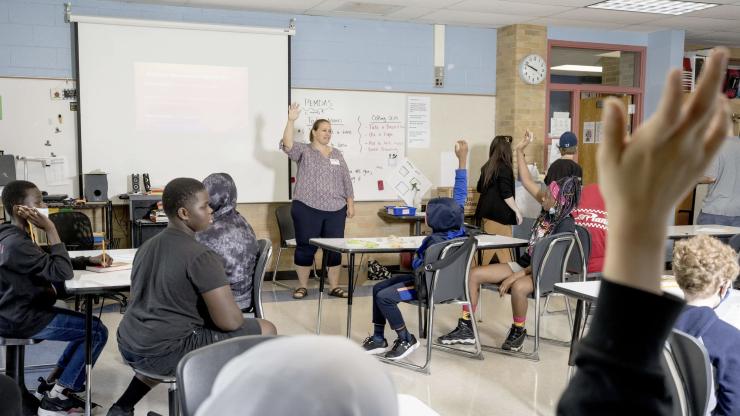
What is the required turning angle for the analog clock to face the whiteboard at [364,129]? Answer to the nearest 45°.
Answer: approximately 45° to its right

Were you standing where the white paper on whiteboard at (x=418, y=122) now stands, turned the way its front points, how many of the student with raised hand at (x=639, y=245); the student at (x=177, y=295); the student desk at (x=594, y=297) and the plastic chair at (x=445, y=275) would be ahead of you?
4

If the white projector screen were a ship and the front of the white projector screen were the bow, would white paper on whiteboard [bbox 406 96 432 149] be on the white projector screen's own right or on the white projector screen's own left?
on the white projector screen's own left

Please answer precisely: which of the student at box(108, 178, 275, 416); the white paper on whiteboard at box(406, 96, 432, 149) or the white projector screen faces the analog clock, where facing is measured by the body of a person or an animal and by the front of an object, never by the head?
the student

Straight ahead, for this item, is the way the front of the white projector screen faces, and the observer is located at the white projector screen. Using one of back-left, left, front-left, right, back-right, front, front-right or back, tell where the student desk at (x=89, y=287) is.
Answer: front

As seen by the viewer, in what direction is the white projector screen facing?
toward the camera

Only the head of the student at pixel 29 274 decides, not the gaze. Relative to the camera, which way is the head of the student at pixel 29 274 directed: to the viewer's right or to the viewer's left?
to the viewer's right

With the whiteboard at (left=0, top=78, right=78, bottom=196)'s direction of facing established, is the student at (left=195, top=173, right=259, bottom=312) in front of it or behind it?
in front

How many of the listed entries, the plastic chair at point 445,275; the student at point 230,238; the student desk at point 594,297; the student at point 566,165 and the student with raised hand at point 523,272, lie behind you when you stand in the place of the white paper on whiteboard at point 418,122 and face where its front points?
0

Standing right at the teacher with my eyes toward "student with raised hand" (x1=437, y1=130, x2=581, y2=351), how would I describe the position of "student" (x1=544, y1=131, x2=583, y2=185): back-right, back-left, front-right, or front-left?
front-left

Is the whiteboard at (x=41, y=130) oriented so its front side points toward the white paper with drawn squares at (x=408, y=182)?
no

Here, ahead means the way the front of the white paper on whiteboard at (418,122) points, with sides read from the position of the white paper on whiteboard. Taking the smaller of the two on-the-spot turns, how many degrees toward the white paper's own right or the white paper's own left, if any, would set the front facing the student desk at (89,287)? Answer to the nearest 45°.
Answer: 0° — it already faces it

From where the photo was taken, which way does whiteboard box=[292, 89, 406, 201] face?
toward the camera
